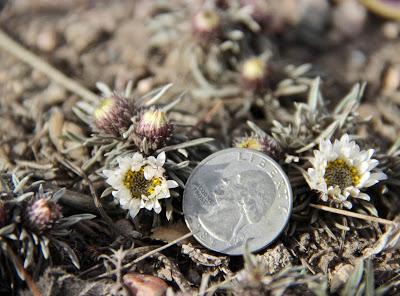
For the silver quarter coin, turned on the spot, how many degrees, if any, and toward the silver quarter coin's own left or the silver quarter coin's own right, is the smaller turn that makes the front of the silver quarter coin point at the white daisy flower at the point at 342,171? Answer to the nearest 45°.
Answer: approximately 90° to the silver quarter coin's own left

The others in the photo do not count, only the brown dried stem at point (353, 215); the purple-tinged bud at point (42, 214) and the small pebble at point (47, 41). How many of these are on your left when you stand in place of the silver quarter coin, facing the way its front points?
1

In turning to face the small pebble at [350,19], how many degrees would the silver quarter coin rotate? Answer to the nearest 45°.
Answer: approximately 135° to its left

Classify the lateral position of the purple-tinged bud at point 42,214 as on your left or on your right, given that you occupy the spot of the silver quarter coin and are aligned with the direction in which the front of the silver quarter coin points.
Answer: on your right

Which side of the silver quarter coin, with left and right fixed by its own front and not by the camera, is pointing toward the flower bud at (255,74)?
back

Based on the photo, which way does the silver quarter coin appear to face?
toward the camera

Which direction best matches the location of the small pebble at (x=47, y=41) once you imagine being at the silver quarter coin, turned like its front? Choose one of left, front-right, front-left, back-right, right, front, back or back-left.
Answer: back-right

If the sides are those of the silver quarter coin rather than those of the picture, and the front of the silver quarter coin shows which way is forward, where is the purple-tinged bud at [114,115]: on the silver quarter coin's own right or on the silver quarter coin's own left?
on the silver quarter coin's own right

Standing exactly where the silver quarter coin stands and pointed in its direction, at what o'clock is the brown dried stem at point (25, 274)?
The brown dried stem is roughly at 2 o'clock from the silver quarter coin.

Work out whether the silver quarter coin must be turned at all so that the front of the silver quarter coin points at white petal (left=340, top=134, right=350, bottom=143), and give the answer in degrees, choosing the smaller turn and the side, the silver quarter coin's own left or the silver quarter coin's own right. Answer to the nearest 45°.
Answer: approximately 135° to the silver quarter coin's own left

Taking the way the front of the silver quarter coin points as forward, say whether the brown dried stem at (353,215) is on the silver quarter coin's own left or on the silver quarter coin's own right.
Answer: on the silver quarter coin's own left

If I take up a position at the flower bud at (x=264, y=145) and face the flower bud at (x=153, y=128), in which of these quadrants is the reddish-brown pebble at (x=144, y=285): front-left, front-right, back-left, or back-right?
front-left
